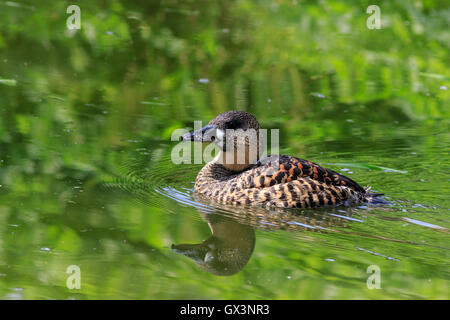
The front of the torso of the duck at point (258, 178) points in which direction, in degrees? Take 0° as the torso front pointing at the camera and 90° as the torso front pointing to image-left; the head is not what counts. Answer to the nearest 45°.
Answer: approximately 90°
